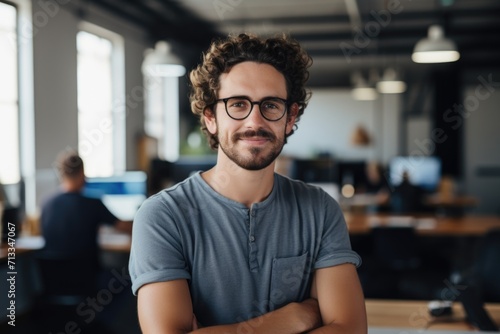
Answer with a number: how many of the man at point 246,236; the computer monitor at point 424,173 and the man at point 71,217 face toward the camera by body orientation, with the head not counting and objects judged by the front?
2

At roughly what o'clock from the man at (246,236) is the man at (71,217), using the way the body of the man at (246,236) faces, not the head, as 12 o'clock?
the man at (71,217) is roughly at 5 o'clock from the man at (246,236).

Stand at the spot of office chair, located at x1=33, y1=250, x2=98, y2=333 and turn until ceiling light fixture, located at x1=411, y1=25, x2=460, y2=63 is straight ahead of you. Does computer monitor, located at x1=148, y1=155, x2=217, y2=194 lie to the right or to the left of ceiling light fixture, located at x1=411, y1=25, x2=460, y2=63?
left

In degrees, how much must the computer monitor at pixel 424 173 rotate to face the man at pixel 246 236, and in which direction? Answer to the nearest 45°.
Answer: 0° — it already faces them

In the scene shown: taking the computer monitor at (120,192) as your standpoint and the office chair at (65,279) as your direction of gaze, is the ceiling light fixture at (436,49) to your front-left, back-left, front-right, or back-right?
back-left

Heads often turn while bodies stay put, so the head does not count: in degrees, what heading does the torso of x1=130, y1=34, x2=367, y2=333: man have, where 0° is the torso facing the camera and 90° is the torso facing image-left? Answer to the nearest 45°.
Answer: approximately 0°

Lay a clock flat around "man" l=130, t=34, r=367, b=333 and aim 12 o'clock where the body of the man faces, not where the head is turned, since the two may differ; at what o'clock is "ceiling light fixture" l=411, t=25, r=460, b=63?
The ceiling light fixture is roughly at 7 o'clock from the man.

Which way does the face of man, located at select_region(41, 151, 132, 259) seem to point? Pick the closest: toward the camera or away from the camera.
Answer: away from the camera

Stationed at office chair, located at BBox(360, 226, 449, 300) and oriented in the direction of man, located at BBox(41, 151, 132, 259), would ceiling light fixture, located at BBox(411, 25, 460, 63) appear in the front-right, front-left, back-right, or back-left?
back-right
